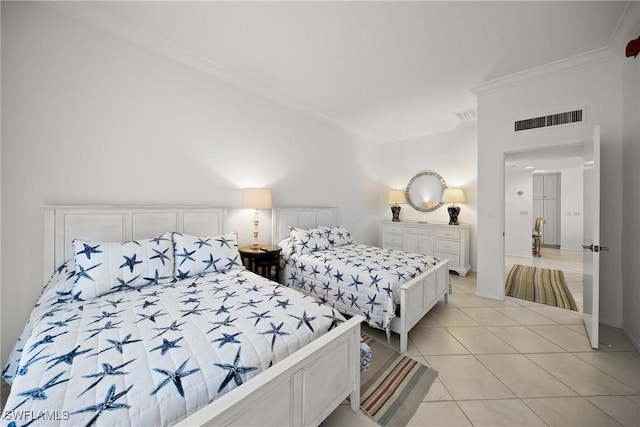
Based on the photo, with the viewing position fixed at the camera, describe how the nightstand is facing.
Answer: facing the viewer and to the right of the viewer

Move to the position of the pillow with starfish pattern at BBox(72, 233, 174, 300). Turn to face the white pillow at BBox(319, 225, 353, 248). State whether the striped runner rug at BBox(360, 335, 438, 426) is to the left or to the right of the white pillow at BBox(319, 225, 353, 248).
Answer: right

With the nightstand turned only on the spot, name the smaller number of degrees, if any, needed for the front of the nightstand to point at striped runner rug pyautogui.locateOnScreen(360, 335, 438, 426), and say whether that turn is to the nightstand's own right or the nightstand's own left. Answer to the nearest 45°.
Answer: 0° — it already faces it

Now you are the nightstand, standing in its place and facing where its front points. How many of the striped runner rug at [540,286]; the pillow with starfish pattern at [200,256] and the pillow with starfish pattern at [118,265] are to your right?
2

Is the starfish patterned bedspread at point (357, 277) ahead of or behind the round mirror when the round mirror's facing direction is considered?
ahead

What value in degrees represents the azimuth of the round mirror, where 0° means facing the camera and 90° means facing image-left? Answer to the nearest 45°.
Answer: approximately 0°

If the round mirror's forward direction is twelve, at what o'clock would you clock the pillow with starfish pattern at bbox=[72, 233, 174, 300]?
The pillow with starfish pattern is roughly at 1 o'clock from the round mirror.

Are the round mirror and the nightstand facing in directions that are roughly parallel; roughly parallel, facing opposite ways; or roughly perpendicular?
roughly perpendicular

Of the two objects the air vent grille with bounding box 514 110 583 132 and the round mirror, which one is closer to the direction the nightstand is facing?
the air vent grille

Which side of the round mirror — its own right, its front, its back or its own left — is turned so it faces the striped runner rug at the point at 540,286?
left

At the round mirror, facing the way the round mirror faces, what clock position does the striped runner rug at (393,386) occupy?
The striped runner rug is roughly at 12 o'clock from the round mirror.

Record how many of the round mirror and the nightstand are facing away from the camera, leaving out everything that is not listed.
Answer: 0

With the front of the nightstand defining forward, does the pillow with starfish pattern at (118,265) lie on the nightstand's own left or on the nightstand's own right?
on the nightstand's own right
